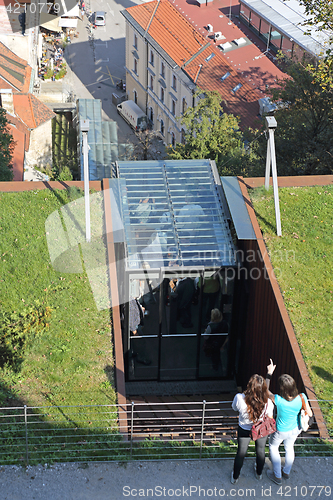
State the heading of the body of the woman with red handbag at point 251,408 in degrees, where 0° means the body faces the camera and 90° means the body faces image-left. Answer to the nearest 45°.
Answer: approximately 180°

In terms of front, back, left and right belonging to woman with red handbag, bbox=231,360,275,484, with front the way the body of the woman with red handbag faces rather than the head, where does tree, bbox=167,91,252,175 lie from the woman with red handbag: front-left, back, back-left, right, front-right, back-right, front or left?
front

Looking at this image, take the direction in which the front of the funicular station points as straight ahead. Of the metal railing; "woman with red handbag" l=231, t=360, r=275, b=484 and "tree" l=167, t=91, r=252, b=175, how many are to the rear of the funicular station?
1

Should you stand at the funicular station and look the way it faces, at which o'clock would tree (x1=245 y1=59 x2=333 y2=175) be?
The tree is roughly at 7 o'clock from the funicular station.

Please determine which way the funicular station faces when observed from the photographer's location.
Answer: facing the viewer

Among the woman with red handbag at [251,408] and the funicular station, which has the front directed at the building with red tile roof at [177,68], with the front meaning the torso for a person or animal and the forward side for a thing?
the woman with red handbag

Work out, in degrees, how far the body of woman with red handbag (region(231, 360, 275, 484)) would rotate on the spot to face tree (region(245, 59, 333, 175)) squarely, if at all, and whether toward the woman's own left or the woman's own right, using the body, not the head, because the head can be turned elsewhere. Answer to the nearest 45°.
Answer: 0° — they already face it

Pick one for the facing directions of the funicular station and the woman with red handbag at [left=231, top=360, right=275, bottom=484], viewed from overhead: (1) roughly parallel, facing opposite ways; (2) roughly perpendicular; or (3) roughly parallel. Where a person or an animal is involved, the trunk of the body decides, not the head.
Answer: roughly parallel, facing opposite ways

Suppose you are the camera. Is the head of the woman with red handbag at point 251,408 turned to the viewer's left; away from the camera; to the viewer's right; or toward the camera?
away from the camera

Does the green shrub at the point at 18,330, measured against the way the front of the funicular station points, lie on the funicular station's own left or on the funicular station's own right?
on the funicular station's own right

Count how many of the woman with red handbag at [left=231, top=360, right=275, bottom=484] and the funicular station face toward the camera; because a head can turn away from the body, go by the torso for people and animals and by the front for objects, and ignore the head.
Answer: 1

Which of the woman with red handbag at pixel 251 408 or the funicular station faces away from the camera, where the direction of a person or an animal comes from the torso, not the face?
the woman with red handbag

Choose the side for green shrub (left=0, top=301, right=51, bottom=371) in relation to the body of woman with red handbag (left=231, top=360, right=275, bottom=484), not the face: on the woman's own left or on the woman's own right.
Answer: on the woman's own left
